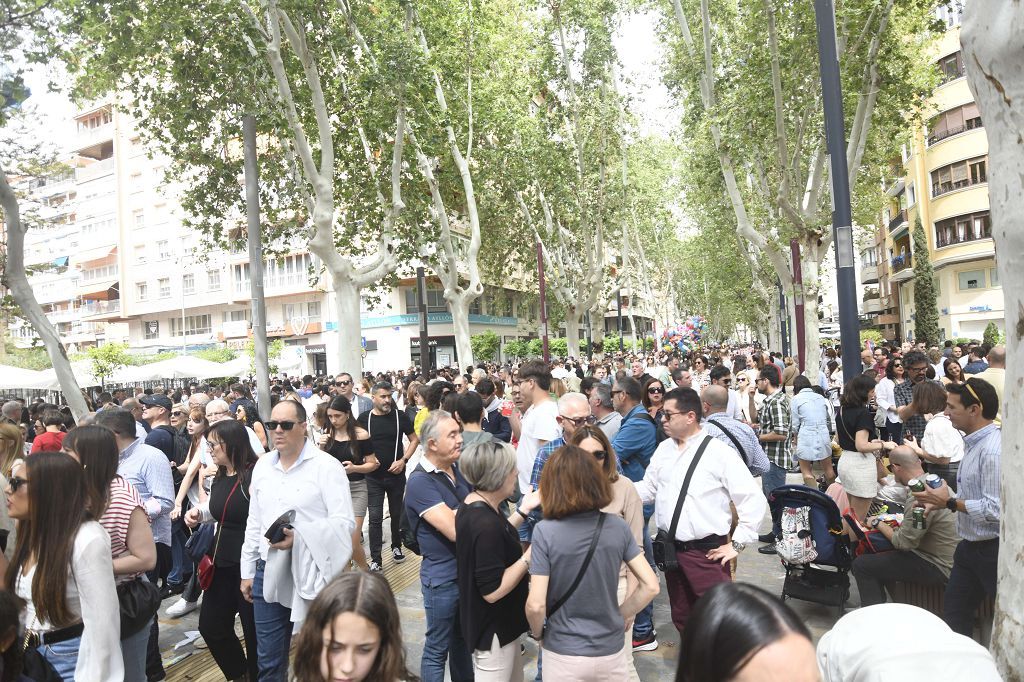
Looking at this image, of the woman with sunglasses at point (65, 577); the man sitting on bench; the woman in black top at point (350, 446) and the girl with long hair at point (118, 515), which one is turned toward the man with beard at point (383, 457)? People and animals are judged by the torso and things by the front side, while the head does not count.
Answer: the man sitting on bench

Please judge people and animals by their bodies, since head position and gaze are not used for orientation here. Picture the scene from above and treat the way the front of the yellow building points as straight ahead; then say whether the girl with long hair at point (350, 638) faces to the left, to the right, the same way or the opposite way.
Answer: to the left

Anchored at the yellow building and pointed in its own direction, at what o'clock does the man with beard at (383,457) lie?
The man with beard is roughly at 11 o'clock from the yellow building.

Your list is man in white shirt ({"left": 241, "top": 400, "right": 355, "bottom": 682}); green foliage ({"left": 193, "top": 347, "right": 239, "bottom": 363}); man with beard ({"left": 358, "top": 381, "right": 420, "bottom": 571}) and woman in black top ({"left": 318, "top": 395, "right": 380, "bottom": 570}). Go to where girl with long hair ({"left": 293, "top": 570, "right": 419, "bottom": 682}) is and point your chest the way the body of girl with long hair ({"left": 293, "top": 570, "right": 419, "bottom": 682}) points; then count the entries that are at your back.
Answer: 4

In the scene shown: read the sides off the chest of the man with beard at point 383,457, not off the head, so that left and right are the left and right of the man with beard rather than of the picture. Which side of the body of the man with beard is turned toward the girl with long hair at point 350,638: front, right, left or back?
front

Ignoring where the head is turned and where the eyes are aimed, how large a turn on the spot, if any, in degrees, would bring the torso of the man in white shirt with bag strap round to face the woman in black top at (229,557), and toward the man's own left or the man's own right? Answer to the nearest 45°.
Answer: approximately 45° to the man's own right

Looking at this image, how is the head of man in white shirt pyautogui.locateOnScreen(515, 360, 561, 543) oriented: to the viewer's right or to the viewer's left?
to the viewer's left

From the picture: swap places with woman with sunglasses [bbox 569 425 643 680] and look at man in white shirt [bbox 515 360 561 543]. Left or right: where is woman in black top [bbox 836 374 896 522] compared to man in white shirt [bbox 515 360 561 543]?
right

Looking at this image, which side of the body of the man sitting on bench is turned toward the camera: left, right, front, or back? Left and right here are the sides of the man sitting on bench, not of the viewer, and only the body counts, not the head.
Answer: left

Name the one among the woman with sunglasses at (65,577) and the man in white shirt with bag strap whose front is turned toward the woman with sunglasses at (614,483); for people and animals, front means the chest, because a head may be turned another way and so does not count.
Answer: the man in white shirt with bag strap

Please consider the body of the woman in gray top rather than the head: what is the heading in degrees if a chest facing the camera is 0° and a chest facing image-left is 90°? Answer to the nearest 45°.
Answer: approximately 180°
